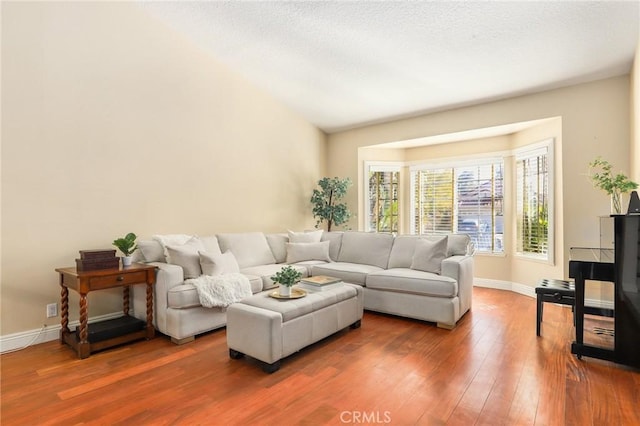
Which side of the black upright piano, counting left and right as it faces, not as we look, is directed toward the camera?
left

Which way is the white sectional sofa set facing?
toward the camera

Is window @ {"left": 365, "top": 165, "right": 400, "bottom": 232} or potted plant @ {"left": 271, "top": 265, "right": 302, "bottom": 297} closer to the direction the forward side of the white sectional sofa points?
the potted plant

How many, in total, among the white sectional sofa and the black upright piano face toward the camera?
1

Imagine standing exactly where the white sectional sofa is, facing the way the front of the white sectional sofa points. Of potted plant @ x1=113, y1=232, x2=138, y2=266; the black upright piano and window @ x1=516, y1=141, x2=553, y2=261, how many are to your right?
1

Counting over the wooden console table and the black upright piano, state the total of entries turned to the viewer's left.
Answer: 1

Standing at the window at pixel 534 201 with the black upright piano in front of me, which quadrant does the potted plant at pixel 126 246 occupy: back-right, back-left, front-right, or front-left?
front-right

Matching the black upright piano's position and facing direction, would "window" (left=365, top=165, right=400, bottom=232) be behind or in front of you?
in front

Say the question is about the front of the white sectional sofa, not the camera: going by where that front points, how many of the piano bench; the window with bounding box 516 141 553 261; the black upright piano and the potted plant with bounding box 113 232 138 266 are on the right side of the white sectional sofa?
1

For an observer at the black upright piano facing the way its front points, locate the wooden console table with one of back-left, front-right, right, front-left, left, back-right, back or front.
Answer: front-left

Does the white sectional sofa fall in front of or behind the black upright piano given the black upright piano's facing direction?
in front

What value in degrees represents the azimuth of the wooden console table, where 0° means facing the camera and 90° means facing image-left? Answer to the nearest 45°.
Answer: approximately 315°

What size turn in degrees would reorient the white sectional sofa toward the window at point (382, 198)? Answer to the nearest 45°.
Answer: approximately 135° to its left

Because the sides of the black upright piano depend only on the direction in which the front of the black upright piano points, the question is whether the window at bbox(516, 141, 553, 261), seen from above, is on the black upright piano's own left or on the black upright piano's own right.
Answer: on the black upright piano's own right
